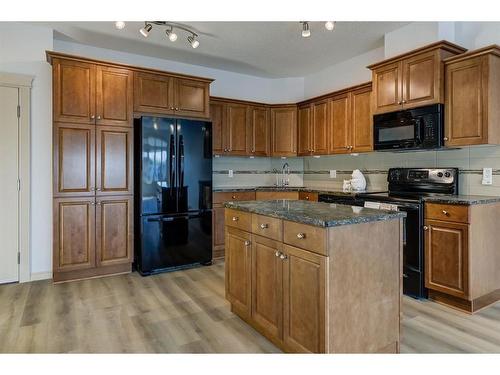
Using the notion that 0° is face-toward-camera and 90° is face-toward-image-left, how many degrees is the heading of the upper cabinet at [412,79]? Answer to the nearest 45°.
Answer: approximately 45°

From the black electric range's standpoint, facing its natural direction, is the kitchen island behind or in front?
in front

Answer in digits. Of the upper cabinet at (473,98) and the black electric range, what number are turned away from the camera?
0

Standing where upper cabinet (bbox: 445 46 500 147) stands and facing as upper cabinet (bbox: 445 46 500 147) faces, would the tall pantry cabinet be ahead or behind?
ahead

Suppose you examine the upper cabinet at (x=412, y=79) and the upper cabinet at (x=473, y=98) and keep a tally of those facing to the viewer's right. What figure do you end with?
0

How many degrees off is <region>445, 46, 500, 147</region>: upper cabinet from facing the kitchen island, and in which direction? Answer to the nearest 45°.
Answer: approximately 45° to its right

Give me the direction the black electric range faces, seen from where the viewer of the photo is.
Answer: facing the viewer and to the left of the viewer

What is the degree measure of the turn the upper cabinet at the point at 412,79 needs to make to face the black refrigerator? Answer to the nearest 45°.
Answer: approximately 45° to its right

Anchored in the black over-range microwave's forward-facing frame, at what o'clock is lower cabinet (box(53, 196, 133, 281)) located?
The lower cabinet is roughly at 1 o'clock from the black over-range microwave.

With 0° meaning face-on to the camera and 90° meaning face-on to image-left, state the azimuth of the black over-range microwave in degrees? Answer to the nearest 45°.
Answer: approximately 45°
